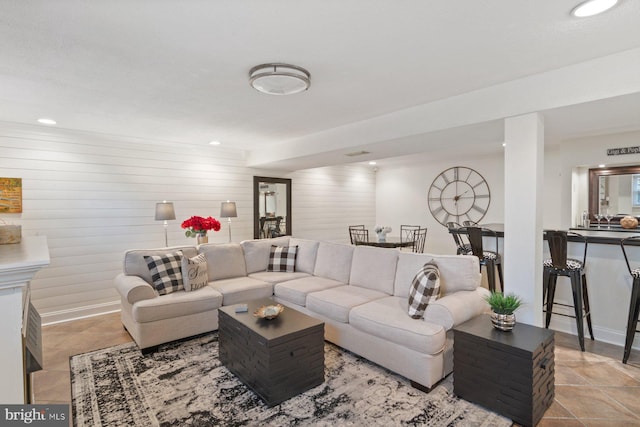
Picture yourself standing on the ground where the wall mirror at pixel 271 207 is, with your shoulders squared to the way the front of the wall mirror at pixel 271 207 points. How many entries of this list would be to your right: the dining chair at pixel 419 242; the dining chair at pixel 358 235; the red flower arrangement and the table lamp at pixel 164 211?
2

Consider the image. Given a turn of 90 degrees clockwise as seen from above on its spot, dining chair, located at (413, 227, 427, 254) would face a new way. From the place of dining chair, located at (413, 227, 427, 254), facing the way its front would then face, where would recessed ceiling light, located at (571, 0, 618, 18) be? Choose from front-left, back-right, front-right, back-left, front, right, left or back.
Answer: back-right

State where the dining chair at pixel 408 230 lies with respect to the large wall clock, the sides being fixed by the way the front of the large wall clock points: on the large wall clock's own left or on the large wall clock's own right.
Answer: on the large wall clock's own right

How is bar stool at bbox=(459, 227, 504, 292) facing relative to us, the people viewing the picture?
facing away from the viewer and to the right of the viewer

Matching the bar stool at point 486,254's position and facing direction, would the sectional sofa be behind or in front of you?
behind

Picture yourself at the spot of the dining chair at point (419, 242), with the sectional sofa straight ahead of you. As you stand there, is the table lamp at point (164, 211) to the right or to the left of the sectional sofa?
right

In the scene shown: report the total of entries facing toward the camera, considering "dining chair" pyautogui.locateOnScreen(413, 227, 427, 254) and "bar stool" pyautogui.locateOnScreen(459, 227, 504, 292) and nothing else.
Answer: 0

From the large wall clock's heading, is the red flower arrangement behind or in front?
in front

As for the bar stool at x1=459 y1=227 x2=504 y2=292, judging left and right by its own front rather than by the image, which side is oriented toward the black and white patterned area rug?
back

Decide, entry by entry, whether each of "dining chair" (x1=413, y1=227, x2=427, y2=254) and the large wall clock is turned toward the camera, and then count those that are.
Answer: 1

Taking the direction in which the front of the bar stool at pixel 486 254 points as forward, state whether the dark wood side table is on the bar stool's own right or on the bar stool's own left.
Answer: on the bar stool's own right

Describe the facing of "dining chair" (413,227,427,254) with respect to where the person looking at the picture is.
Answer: facing away from the viewer and to the left of the viewer

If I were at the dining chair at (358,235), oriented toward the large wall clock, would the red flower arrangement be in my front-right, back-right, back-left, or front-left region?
back-right

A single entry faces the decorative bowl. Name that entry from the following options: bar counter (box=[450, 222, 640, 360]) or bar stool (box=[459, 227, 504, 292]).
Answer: the bar counter
